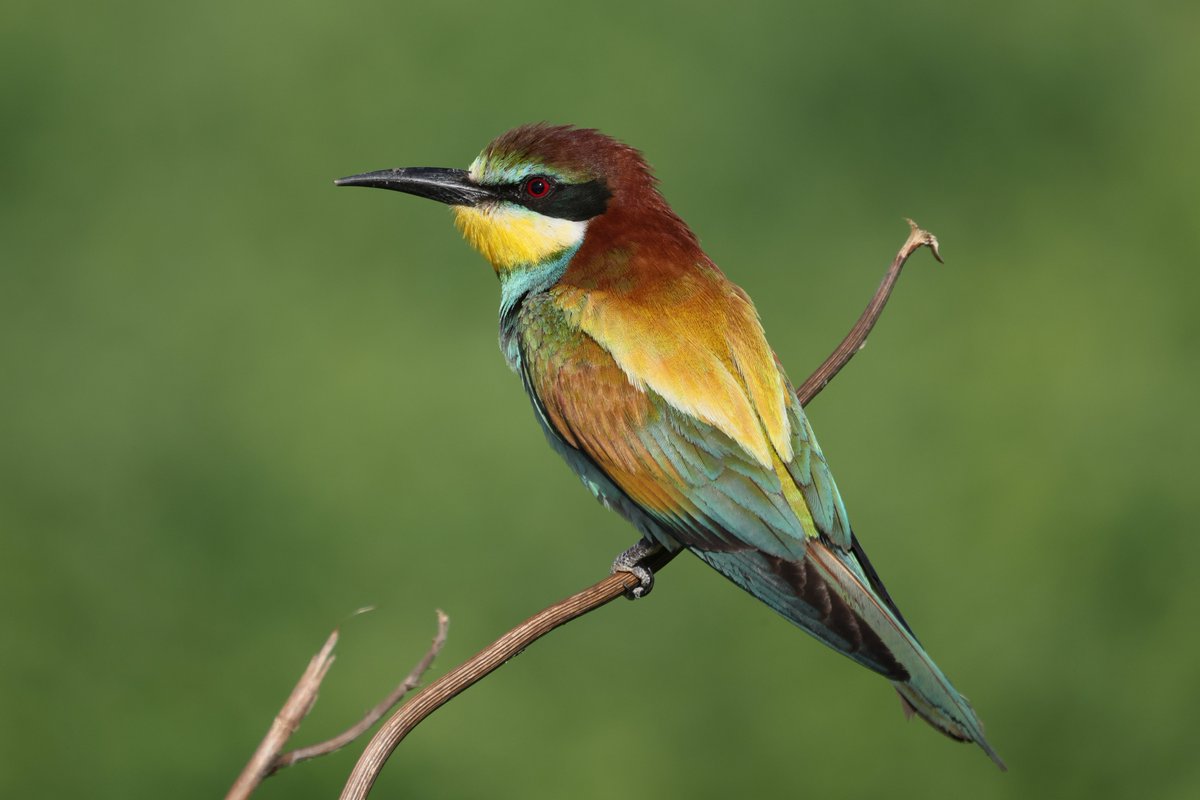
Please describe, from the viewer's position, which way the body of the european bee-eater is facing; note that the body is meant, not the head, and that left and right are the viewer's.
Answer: facing away from the viewer and to the left of the viewer

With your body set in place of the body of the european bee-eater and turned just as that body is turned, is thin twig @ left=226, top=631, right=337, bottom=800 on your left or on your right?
on your left
